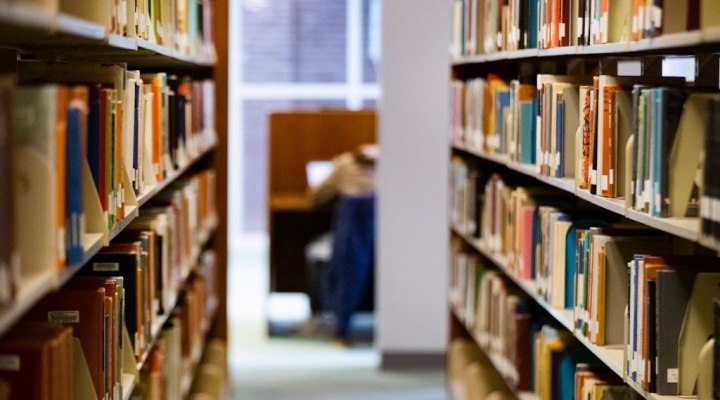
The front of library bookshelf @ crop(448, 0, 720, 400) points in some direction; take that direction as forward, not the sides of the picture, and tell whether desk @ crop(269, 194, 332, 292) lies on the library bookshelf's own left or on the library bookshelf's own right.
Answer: on the library bookshelf's own right

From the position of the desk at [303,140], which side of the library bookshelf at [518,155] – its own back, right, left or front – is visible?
right

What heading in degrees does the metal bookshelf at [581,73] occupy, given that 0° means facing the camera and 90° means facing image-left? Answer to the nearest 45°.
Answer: approximately 45°

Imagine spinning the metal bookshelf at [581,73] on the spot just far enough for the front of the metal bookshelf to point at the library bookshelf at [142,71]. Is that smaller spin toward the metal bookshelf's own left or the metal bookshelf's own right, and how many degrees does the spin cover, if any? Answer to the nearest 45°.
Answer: approximately 45° to the metal bookshelf's own right
